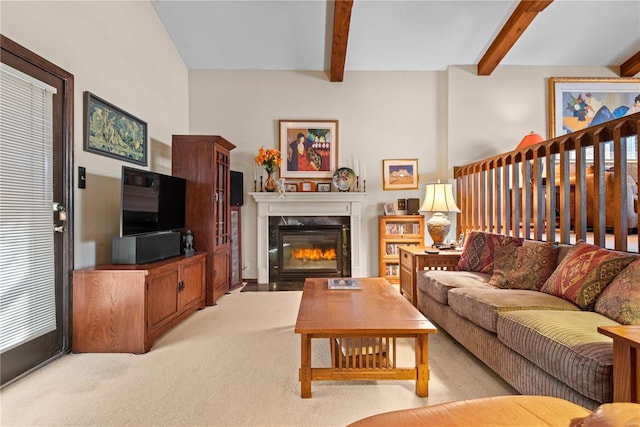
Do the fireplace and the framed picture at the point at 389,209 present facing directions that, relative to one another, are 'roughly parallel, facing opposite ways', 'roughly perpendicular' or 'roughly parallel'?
roughly parallel

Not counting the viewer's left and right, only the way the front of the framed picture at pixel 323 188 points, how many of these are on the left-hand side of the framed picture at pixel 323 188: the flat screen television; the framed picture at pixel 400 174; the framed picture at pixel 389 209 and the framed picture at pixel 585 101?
3

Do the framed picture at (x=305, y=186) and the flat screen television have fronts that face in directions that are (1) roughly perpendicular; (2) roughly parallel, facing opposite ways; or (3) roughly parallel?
roughly perpendicular

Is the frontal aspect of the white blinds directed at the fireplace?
no

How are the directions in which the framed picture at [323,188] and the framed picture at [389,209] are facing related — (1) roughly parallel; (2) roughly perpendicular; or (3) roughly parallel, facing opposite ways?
roughly parallel

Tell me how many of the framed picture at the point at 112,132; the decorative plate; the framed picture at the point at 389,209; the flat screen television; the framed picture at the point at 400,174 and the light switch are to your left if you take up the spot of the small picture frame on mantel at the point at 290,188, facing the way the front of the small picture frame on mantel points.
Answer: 3

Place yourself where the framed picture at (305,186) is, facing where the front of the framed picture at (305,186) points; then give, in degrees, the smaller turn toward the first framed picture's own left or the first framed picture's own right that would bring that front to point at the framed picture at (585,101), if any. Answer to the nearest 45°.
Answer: approximately 90° to the first framed picture's own left

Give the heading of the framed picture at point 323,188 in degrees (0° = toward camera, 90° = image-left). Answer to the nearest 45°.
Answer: approximately 0°

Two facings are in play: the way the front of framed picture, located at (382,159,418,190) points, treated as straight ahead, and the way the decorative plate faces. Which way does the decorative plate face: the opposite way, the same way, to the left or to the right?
the same way

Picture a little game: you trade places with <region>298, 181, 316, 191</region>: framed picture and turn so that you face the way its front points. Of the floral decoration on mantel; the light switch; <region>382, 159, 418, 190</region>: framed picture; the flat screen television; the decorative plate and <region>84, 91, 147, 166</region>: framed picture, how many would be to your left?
2

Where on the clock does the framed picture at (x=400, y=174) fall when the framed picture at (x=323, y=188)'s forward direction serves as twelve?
the framed picture at (x=400, y=174) is roughly at 9 o'clock from the framed picture at (x=323, y=188).

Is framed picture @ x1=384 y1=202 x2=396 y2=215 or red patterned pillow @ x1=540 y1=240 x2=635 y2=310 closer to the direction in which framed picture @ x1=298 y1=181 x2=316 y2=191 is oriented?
the red patterned pillow

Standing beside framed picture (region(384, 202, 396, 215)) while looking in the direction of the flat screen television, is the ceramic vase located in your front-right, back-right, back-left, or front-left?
front-right

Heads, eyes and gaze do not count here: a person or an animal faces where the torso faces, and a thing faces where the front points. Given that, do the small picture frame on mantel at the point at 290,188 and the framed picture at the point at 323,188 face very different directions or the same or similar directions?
same or similar directions

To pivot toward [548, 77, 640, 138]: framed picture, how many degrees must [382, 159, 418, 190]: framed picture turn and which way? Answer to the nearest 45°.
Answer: approximately 90° to its left

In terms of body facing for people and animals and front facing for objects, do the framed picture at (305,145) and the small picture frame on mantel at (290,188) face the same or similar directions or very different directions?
same or similar directions

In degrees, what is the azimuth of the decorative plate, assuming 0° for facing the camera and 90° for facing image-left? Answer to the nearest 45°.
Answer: approximately 0°

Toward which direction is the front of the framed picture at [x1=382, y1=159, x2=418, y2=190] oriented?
toward the camera

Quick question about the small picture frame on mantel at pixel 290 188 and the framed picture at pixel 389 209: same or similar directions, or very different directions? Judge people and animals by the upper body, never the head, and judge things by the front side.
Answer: same or similar directions

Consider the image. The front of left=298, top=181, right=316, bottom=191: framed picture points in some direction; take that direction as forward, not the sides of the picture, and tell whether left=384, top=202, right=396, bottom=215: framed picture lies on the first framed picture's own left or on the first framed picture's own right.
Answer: on the first framed picture's own left

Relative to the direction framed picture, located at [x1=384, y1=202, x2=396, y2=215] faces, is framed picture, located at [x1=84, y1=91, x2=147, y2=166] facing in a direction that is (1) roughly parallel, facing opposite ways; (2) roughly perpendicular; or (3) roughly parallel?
roughly perpendicular
